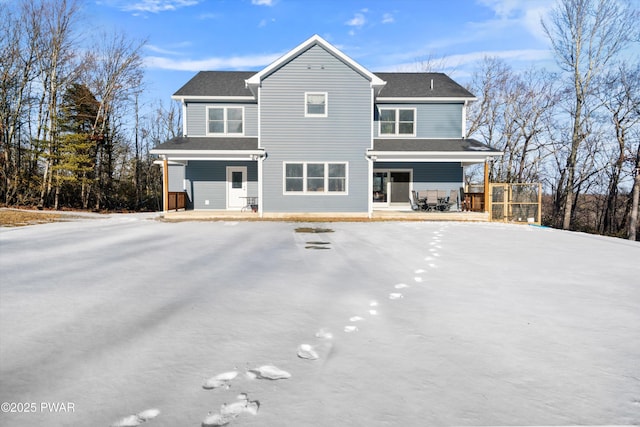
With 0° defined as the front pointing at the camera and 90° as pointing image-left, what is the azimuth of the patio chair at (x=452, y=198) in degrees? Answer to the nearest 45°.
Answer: approximately 45°

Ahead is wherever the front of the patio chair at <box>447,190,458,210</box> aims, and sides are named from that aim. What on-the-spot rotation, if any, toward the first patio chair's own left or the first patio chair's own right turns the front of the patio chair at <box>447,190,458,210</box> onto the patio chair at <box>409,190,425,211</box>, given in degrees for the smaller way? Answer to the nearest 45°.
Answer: approximately 45° to the first patio chair's own right

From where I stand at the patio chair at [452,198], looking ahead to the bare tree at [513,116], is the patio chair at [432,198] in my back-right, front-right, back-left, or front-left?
back-left

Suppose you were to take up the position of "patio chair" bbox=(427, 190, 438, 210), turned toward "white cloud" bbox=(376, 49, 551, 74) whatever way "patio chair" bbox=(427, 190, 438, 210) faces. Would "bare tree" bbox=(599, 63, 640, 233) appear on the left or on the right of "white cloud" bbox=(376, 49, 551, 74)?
right

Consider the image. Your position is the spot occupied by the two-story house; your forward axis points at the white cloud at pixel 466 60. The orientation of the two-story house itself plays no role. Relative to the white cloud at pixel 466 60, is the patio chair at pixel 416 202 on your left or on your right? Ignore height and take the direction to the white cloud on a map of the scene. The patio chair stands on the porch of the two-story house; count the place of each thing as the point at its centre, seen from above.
right

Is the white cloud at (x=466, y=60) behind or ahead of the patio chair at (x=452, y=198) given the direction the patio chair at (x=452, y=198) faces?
behind
